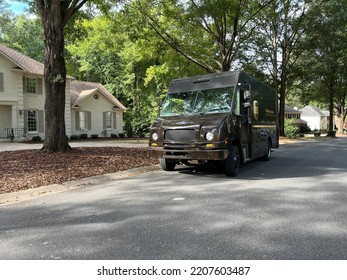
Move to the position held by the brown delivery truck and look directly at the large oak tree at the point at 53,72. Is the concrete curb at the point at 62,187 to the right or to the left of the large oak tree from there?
left

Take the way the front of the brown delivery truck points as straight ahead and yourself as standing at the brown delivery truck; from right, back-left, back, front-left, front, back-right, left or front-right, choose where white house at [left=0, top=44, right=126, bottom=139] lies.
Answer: right

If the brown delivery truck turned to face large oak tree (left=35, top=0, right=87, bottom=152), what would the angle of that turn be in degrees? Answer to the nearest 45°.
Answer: approximately 90° to its right

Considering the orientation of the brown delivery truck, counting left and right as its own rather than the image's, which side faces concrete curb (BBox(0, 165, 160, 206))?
front

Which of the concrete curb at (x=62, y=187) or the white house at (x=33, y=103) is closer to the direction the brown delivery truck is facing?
the concrete curb

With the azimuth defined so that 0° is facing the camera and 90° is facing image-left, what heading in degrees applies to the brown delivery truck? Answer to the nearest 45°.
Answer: approximately 45°
